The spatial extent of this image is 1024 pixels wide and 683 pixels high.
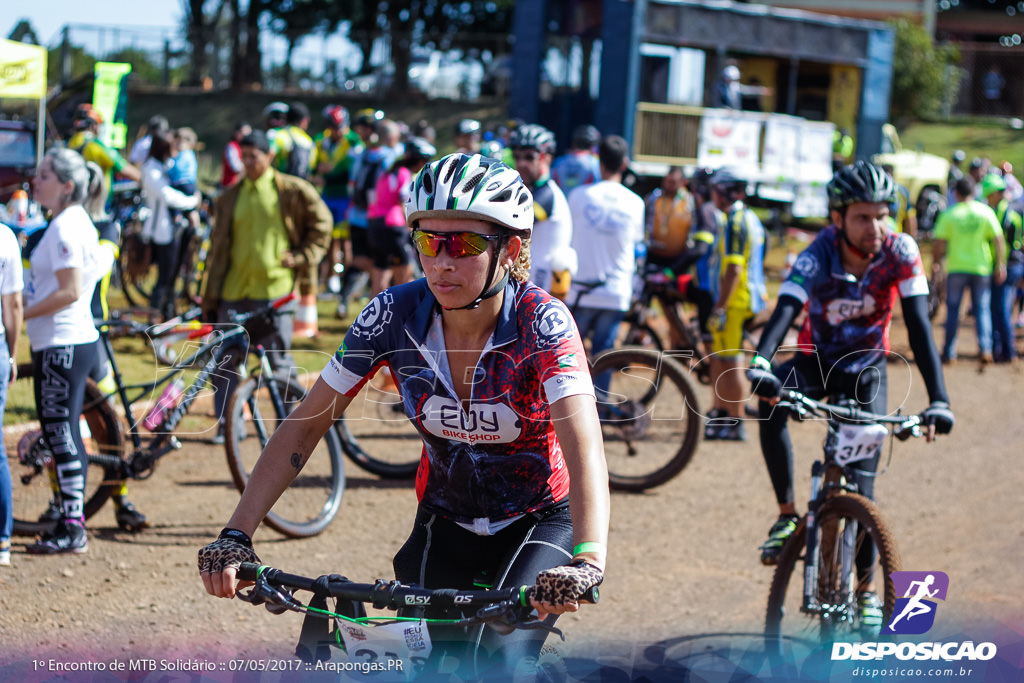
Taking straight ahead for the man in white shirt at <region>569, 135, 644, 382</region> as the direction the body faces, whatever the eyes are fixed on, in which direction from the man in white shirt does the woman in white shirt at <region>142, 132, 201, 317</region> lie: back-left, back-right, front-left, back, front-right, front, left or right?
front-left

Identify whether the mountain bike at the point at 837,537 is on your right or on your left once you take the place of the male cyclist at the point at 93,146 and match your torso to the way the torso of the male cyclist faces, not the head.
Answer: on your right

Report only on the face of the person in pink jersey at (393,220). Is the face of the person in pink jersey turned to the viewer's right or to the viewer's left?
to the viewer's right

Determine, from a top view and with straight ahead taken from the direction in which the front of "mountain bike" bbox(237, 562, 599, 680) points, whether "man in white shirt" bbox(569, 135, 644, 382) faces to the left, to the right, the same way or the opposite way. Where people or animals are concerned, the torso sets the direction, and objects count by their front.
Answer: the opposite way

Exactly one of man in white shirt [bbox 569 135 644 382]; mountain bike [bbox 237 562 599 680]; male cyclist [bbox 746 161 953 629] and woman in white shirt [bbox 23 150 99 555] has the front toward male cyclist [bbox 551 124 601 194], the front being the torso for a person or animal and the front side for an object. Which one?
the man in white shirt

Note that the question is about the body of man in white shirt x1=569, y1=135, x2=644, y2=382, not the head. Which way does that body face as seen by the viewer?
away from the camera

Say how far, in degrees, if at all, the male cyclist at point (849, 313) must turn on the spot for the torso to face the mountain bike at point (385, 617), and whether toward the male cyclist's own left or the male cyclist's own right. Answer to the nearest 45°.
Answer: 0° — they already face it

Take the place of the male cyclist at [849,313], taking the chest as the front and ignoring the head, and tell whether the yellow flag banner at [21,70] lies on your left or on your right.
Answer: on your right

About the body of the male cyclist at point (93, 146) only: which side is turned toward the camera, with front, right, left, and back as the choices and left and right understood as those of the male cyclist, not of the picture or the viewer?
right

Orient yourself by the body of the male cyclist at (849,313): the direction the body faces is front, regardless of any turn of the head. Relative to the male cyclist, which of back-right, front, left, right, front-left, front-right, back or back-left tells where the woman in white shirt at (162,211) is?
back-right

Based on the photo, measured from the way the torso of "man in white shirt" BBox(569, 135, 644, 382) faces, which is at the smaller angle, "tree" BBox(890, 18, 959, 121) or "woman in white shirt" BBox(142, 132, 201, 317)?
the tree
